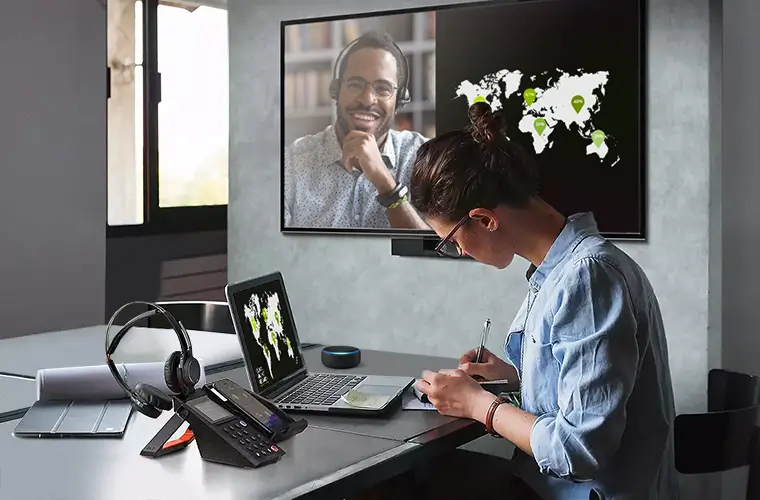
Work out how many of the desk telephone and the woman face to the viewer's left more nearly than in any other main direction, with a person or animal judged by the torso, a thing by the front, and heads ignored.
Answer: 1

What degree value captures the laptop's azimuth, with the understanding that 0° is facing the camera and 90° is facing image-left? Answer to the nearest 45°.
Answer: approximately 270°

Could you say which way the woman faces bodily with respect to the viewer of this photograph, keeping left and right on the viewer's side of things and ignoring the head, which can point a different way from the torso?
facing to the left of the viewer

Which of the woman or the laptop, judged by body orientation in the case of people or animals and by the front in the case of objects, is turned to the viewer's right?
the laptop

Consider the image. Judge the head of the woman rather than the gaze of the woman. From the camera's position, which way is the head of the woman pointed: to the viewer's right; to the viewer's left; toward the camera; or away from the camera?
to the viewer's left

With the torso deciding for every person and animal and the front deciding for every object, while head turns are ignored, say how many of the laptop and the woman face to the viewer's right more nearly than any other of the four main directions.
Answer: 1

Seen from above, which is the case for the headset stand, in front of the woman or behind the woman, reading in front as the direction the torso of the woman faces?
in front
